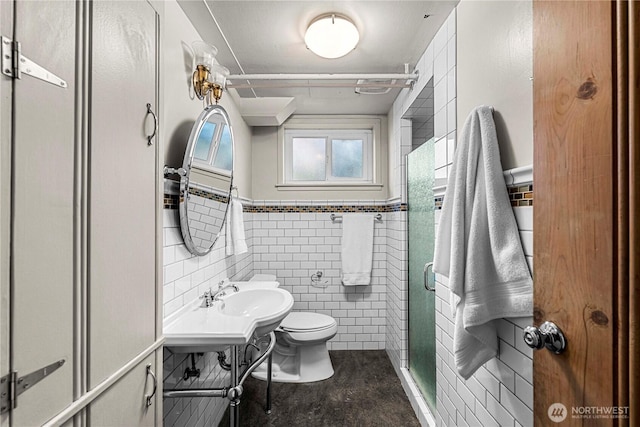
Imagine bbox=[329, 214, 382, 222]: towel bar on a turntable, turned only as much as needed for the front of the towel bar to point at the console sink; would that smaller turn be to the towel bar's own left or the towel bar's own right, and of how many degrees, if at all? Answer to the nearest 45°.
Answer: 0° — it already faces it

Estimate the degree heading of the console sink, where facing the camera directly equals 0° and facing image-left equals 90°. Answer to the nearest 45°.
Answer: approximately 270°

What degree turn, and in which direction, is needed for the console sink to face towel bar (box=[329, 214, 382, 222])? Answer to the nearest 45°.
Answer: approximately 45° to its left

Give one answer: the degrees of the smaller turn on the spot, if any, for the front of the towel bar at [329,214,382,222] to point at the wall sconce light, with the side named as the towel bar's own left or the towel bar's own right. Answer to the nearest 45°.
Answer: approximately 45° to the towel bar's own right
